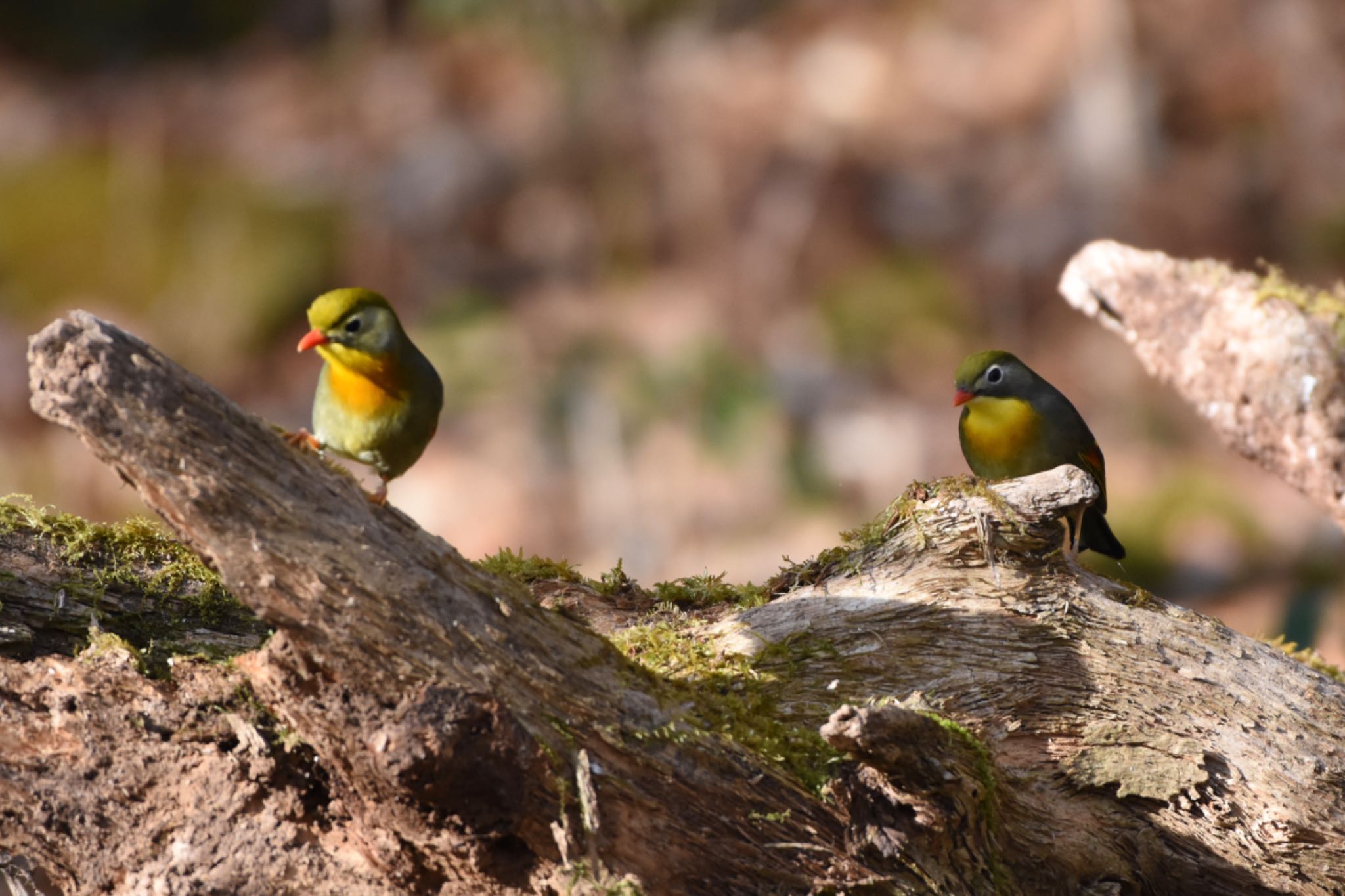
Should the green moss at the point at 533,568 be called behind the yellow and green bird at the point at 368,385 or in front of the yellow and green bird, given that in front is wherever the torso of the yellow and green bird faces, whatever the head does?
behind

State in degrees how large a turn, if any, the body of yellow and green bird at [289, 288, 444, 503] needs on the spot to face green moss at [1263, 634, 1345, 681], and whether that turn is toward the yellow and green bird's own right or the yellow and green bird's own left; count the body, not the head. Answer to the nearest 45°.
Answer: approximately 135° to the yellow and green bird's own left

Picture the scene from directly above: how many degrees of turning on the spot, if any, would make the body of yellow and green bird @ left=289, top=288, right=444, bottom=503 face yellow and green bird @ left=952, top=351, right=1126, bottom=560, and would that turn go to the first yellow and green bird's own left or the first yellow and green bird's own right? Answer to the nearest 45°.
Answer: approximately 135° to the first yellow and green bird's own left

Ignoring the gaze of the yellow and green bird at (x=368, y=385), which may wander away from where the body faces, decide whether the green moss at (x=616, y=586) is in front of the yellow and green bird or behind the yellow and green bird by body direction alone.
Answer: behind
